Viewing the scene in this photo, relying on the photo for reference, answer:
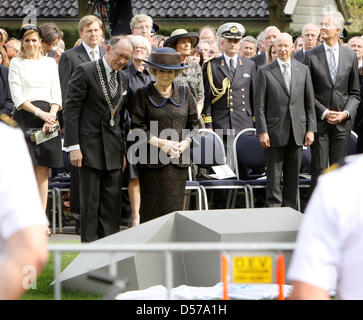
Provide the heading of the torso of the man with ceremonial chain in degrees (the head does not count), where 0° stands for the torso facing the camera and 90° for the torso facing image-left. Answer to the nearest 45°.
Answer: approximately 315°

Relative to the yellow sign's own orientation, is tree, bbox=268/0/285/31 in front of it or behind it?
behind

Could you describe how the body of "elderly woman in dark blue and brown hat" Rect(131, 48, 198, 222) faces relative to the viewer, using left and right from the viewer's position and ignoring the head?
facing the viewer

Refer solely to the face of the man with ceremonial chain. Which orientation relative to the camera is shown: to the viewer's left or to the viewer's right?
to the viewer's right

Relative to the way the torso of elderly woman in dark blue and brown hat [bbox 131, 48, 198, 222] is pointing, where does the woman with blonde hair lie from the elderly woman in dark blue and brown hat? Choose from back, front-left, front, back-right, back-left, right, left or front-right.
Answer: back-right

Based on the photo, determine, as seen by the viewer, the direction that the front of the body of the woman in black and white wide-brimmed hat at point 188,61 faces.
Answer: toward the camera

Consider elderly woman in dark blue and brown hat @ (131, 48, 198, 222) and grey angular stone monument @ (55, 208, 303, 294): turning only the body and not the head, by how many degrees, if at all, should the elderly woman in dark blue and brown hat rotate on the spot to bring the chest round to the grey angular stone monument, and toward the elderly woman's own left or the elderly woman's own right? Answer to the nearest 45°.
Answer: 0° — they already face it

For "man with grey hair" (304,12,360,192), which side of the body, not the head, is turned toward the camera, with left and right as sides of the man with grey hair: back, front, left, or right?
front

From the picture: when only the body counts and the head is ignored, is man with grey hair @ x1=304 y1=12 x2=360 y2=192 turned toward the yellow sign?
yes

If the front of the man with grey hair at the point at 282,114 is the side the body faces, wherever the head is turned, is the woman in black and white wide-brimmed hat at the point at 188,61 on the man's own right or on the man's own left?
on the man's own right

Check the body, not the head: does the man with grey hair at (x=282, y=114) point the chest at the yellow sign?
yes

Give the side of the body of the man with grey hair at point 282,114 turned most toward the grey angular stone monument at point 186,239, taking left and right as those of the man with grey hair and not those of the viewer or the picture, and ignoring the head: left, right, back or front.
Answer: front

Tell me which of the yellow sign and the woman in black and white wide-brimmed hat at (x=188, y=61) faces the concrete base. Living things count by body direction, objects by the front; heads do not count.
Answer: the woman in black and white wide-brimmed hat
